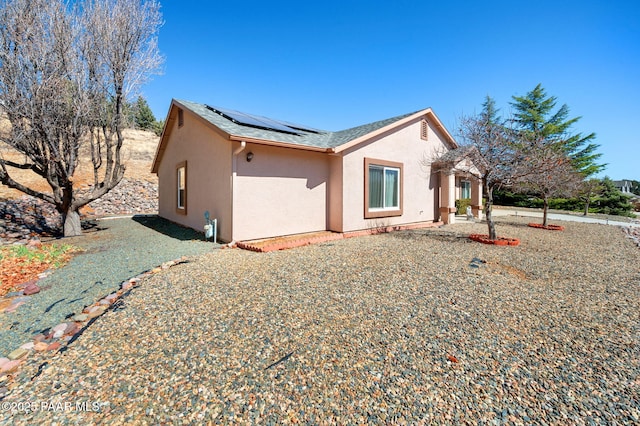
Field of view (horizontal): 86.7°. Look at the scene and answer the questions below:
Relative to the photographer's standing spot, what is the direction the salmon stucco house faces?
facing the viewer and to the right of the viewer

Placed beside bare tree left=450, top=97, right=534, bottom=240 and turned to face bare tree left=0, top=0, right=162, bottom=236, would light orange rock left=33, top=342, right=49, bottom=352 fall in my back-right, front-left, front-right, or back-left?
front-left

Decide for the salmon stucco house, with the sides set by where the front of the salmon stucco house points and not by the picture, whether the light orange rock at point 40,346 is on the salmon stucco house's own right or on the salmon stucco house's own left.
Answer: on the salmon stucco house's own right

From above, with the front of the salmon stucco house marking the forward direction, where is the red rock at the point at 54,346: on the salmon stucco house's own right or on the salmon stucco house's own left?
on the salmon stucco house's own right

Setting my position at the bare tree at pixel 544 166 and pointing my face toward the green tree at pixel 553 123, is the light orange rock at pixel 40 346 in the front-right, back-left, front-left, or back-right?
back-left

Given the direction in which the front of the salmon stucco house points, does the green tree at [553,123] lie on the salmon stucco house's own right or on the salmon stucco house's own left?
on the salmon stucco house's own left

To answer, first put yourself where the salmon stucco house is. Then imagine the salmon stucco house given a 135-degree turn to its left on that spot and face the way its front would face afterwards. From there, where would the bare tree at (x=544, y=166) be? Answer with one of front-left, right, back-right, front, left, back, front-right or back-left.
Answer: right

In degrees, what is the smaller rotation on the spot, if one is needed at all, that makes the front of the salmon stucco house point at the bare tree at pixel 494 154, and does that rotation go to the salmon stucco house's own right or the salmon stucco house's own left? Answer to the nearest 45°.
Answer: approximately 45° to the salmon stucco house's own left

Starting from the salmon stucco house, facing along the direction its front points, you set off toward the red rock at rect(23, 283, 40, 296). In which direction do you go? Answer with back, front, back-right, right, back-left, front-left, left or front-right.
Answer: right

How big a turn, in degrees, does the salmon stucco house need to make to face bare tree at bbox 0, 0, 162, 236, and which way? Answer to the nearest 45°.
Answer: approximately 135° to its right

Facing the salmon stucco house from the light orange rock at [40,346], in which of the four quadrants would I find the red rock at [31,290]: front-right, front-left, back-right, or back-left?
front-left
